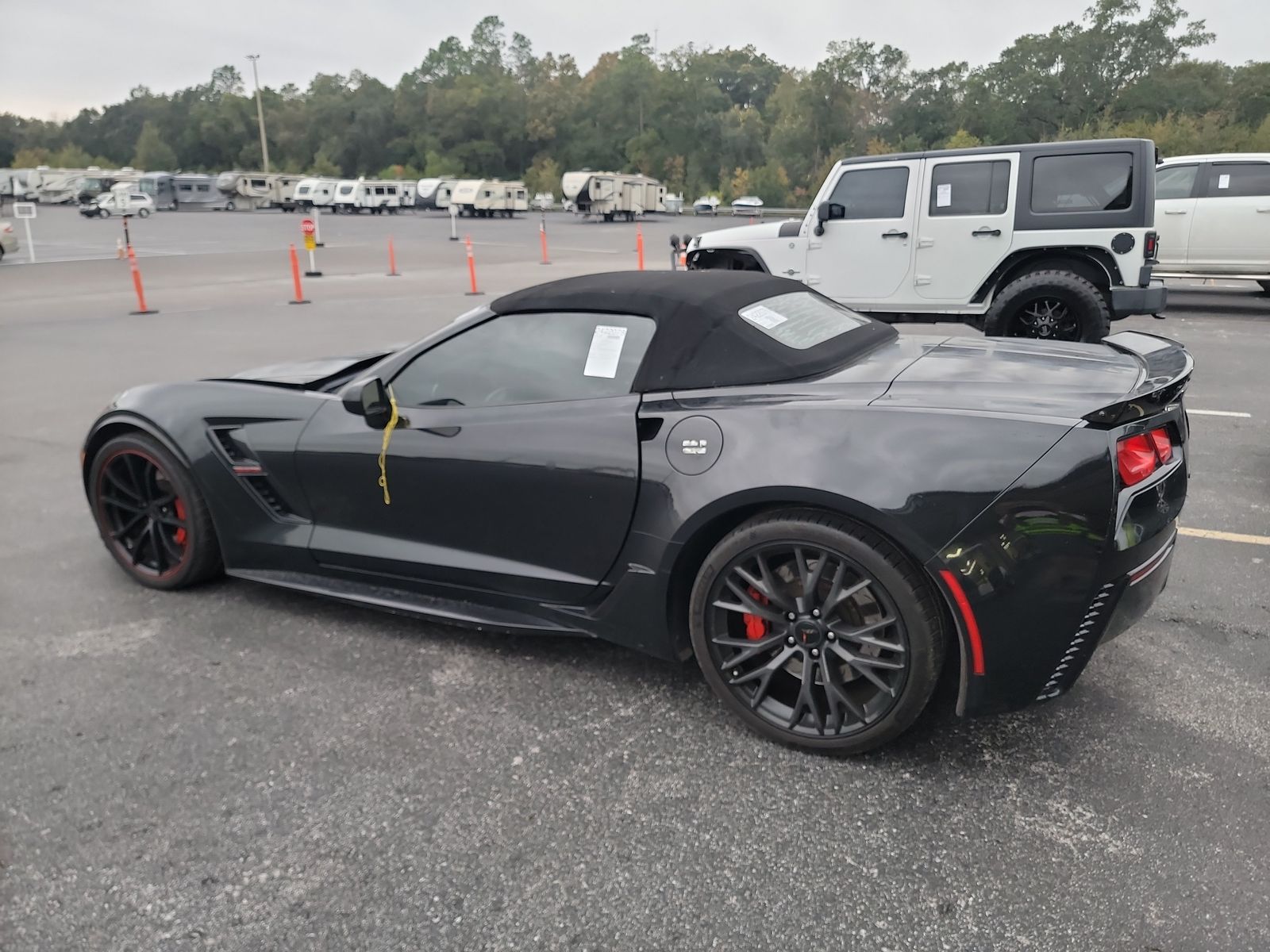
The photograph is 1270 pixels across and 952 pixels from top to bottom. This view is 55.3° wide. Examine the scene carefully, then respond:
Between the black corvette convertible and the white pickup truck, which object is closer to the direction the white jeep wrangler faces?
the black corvette convertible

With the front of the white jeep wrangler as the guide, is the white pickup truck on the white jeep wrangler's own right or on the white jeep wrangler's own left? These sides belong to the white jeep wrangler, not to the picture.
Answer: on the white jeep wrangler's own right

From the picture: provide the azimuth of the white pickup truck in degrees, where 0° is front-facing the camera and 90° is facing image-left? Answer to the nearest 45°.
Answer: approximately 90°

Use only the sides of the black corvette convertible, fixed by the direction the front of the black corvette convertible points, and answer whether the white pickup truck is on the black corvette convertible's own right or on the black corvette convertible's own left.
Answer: on the black corvette convertible's own right

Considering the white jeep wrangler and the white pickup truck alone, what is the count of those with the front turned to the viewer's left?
2

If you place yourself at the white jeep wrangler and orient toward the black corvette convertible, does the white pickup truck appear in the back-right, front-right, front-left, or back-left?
back-left

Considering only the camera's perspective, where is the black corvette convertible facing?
facing away from the viewer and to the left of the viewer

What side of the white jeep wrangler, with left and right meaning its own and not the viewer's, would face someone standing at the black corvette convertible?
left

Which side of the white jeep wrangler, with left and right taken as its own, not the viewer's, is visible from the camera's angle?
left
